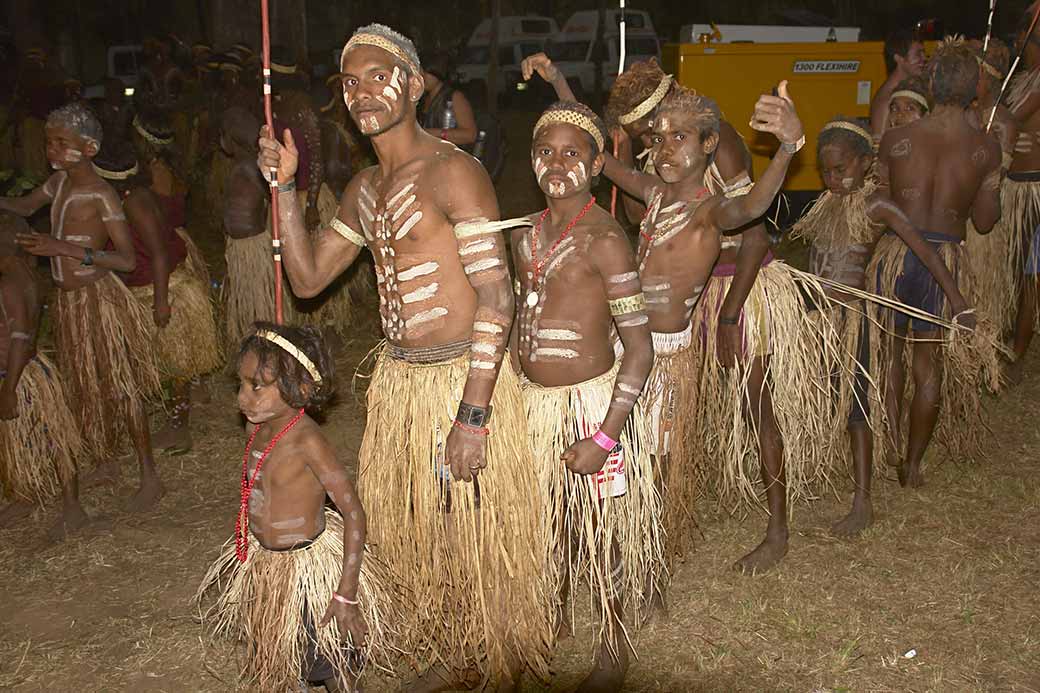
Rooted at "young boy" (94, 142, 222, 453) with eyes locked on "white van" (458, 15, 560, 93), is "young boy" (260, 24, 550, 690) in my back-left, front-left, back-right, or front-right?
back-right

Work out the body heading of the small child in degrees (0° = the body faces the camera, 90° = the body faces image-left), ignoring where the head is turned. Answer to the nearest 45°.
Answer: approximately 45°

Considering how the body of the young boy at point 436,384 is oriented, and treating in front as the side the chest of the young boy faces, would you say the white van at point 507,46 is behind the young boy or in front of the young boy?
behind

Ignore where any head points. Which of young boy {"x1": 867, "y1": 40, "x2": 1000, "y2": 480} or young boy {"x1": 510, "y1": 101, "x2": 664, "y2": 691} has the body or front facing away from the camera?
young boy {"x1": 867, "y1": 40, "x2": 1000, "y2": 480}

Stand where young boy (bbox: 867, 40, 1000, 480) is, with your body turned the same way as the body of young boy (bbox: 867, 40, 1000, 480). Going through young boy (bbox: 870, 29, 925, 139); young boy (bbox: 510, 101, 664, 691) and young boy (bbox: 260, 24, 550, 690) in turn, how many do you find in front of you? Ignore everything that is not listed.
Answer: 1

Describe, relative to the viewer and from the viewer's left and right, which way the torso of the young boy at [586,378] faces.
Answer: facing the viewer and to the left of the viewer

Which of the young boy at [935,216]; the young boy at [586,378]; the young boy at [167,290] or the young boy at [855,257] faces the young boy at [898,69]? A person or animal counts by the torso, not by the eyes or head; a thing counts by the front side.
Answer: the young boy at [935,216]

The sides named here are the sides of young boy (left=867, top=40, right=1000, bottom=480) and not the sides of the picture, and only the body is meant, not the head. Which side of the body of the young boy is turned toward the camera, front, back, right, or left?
back

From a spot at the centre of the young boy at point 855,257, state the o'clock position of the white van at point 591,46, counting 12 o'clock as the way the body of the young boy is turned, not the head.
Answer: The white van is roughly at 4 o'clock from the young boy.

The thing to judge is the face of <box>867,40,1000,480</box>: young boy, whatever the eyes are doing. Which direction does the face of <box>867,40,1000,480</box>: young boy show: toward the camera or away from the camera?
away from the camera
